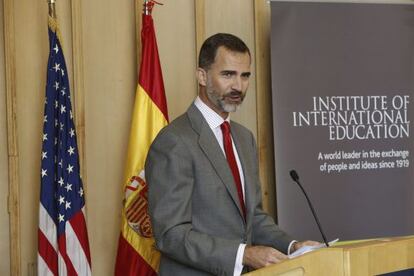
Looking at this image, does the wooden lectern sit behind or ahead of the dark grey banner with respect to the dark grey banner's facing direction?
ahead

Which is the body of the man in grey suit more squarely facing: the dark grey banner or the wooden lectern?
the wooden lectern

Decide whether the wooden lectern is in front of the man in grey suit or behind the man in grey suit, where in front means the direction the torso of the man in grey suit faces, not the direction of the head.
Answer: in front

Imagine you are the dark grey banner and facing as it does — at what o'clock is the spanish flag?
The spanish flag is roughly at 2 o'clock from the dark grey banner.

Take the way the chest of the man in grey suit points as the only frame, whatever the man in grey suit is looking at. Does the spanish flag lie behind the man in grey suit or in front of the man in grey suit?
behind

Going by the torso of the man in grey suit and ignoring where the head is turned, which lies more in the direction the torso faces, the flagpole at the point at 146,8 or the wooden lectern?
the wooden lectern

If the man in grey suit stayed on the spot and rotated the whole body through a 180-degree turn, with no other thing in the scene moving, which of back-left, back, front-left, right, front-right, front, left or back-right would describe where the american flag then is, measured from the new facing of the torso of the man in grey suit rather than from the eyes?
front

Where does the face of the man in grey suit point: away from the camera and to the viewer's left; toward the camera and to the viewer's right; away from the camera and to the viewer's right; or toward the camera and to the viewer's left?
toward the camera and to the viewer's right

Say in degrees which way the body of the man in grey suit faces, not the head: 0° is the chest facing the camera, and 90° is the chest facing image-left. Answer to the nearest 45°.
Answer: approximately 315°

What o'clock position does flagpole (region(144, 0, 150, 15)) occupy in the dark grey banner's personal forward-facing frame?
The flagpole is roughly at 2 o'clock from the dark grey banner.

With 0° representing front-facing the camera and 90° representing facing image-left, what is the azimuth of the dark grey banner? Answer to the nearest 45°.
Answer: approximately 0°

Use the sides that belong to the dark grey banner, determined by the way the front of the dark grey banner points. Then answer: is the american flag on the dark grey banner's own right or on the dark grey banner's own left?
on the dark grey banner's own right
